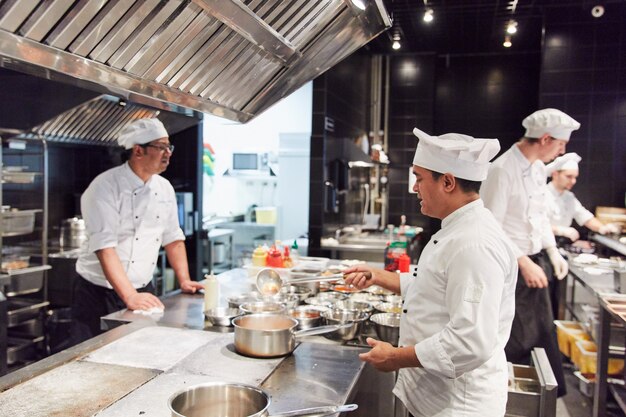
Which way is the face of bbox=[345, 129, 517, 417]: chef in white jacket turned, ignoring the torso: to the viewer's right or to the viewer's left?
to the viewer's left

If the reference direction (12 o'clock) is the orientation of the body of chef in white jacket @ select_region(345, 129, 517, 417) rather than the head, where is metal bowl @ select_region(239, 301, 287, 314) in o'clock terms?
The metal bowl is roughly at 1 o'clock from the chef in white jacket.

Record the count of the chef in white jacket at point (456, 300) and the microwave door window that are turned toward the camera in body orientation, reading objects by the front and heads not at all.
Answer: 1

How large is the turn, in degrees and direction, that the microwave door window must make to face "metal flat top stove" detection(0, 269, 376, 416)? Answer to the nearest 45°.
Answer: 0° — it already faces it

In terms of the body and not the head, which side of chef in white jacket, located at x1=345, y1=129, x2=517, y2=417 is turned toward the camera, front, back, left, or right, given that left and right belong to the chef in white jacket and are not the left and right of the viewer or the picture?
left

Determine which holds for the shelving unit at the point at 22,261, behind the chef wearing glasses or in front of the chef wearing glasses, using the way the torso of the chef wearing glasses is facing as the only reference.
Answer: behind
